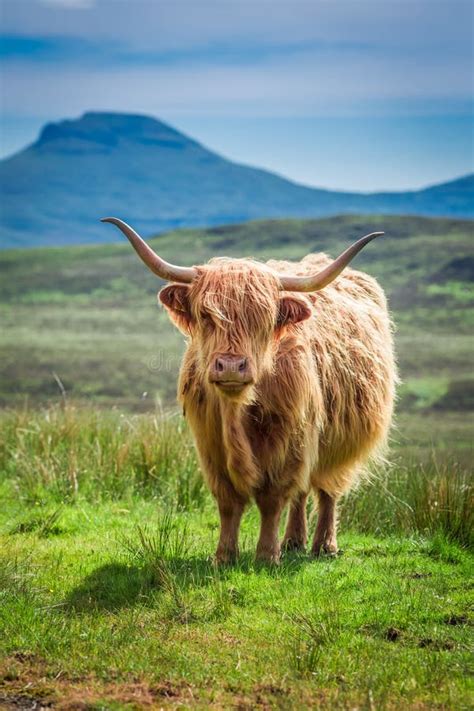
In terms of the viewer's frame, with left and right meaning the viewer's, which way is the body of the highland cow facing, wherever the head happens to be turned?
facing the viewer and to the left of the viewer
